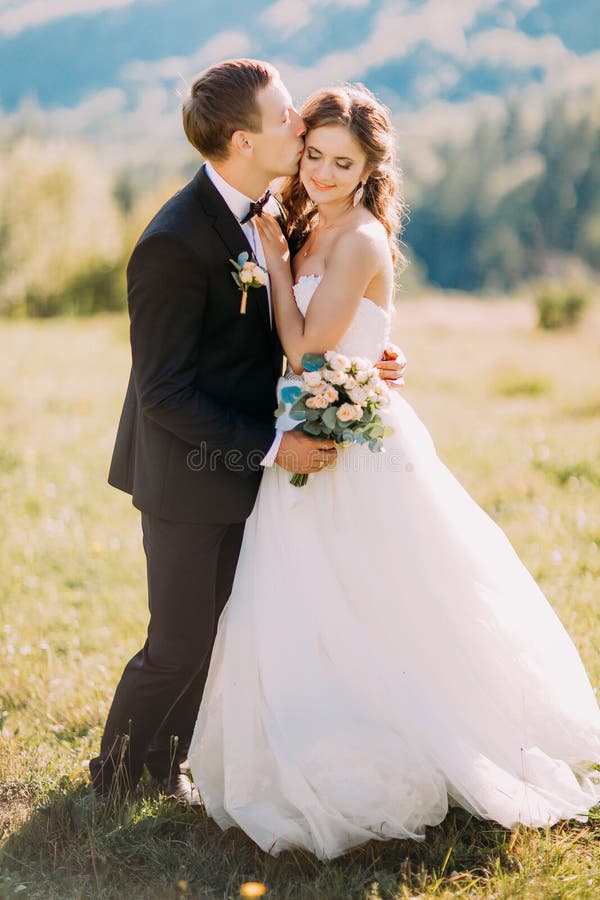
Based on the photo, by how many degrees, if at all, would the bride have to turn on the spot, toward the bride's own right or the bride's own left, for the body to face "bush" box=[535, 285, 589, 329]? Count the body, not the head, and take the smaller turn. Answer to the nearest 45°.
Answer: approximately 135° to the bride's own right

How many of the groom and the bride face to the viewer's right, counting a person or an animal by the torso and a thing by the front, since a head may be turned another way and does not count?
1

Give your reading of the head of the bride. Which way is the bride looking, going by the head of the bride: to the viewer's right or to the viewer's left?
to the viewer's left

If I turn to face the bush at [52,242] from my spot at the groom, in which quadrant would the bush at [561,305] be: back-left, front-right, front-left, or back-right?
front-right

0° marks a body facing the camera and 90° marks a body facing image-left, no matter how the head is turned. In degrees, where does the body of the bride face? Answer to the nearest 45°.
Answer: approximately 45°

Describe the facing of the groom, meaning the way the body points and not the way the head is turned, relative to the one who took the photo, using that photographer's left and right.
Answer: facing to the right of the viewer

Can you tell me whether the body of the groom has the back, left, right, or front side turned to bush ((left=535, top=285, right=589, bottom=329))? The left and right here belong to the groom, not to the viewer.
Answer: left

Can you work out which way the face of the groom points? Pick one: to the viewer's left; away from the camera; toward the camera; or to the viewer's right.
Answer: to the viewer's right
